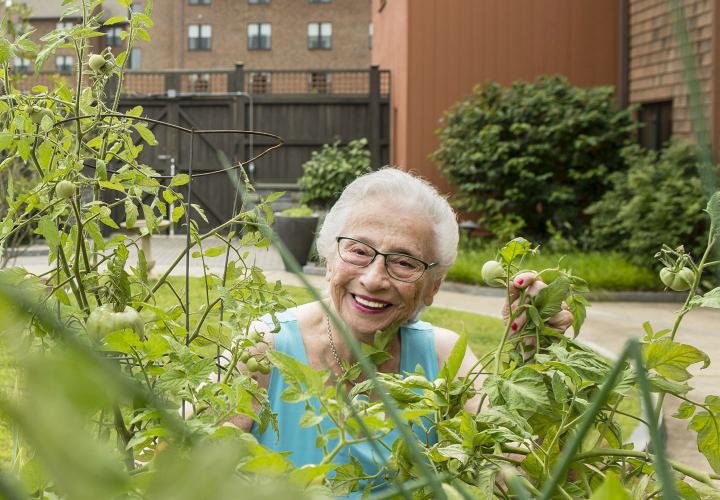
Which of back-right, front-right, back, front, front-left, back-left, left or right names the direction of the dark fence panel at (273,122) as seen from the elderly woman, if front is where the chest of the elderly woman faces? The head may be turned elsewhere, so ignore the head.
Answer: back

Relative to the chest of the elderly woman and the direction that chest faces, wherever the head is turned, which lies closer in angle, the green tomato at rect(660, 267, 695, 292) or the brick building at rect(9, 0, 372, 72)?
the green tomato

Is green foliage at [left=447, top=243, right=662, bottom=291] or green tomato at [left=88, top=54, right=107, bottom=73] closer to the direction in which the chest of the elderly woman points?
the green tomato

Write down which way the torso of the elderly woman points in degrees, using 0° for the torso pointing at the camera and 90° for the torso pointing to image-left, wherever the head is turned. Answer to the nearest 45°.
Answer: approximately 0°

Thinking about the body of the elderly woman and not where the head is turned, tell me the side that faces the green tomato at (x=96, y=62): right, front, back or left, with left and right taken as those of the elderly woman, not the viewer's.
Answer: right

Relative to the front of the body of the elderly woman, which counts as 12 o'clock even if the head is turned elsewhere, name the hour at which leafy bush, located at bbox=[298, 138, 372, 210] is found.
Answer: The leafy bush is roughly at 6 o'clock from the elderly woman.

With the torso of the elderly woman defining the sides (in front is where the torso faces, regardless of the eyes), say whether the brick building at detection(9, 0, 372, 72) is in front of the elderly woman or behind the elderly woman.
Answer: behind

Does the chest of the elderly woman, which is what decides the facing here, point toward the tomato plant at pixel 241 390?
yes

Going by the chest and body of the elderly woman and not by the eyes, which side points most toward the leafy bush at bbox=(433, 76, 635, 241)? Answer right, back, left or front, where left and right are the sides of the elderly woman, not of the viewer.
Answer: back

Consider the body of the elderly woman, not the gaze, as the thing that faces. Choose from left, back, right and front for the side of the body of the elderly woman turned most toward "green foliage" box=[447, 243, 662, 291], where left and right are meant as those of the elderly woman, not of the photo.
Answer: back
